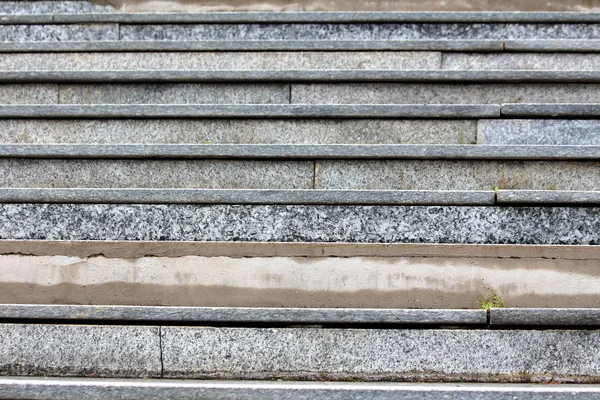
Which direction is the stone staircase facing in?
toward the camera

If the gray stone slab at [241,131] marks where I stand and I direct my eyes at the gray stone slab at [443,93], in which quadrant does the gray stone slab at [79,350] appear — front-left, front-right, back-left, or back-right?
back-right
